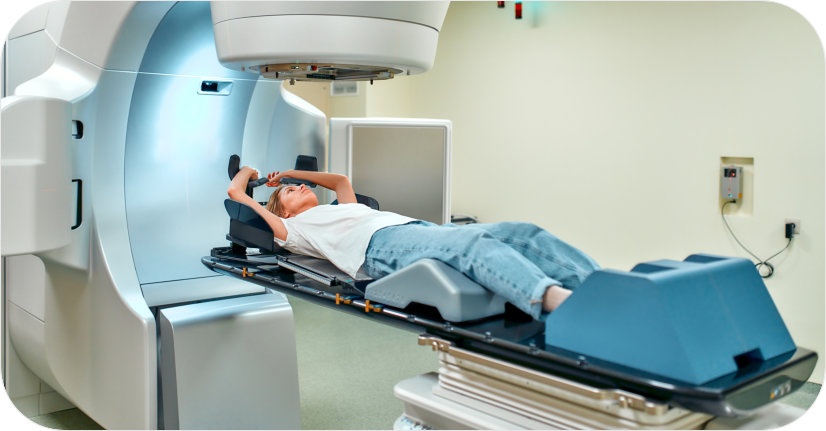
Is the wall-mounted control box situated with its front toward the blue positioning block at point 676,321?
yes

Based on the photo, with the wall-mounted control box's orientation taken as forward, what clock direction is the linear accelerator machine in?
The linear accelerator machine is roughly at 1 o'clock from the wall-mounted control box.

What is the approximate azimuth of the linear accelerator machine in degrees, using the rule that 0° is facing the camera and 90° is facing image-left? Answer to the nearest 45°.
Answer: approximately 315°

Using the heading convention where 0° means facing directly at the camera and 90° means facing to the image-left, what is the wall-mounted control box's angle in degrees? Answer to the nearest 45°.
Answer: approximately 0°

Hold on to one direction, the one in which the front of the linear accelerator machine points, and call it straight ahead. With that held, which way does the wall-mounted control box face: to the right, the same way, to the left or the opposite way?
to the right

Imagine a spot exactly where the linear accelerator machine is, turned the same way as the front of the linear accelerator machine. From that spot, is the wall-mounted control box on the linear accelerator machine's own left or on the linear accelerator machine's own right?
on the linear accelerator machine's own left
